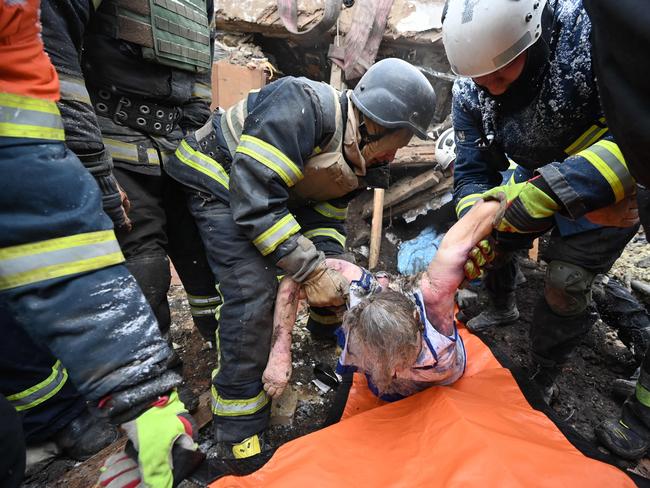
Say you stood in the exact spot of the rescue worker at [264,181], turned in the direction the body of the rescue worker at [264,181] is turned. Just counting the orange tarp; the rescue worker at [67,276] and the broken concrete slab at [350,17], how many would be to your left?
1

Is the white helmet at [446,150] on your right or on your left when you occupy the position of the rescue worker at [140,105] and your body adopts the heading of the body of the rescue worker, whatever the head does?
on your left

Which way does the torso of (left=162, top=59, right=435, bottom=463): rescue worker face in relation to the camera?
to the viewer's right

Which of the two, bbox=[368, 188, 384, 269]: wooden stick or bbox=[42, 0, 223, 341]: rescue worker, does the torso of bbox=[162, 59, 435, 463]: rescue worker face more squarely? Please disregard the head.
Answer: the wooden stick

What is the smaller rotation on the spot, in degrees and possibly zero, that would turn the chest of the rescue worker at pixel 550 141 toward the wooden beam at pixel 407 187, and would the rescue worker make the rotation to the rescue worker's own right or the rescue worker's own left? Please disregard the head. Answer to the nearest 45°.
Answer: approximately 90° to the rescue worker's own right

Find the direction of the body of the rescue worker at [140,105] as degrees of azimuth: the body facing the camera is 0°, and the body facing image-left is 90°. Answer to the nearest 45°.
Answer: approximately 315°

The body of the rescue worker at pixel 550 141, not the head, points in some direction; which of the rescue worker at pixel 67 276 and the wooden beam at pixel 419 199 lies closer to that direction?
the rescue worker

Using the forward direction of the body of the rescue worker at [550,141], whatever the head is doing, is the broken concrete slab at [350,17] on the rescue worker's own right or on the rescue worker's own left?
on the rescue worker's own right

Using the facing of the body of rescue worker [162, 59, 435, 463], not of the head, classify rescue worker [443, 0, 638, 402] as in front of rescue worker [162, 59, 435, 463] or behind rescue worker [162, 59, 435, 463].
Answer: in front

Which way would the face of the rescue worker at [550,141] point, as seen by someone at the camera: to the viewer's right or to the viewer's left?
to the viewer's left

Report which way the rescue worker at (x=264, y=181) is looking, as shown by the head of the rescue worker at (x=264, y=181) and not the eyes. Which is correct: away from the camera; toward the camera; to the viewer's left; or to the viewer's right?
to the viewer's right

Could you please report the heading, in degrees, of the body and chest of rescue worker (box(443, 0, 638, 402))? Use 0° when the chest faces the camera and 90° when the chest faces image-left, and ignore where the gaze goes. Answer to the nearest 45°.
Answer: approximately 45°

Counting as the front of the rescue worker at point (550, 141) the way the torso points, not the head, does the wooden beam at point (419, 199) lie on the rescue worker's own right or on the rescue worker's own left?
on the rescue worker's own right
